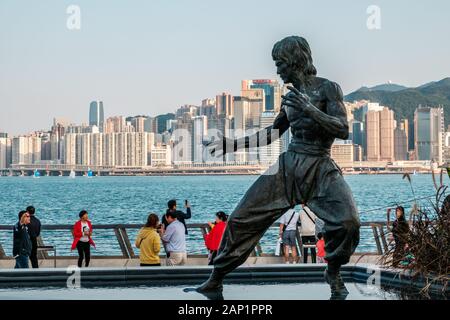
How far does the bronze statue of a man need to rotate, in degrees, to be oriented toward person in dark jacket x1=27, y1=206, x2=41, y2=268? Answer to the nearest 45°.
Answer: approximately 90° to its right

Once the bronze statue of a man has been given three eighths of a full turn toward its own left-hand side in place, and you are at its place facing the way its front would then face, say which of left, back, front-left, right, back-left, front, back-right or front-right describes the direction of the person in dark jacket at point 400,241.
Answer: front-left

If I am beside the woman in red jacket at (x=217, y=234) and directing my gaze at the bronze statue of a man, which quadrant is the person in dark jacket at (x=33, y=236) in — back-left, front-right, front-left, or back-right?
back-right

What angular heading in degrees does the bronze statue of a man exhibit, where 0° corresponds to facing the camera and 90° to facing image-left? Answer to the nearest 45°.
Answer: approximately 45°

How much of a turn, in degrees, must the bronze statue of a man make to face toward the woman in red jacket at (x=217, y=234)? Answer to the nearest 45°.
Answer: approximately 135° to its right
